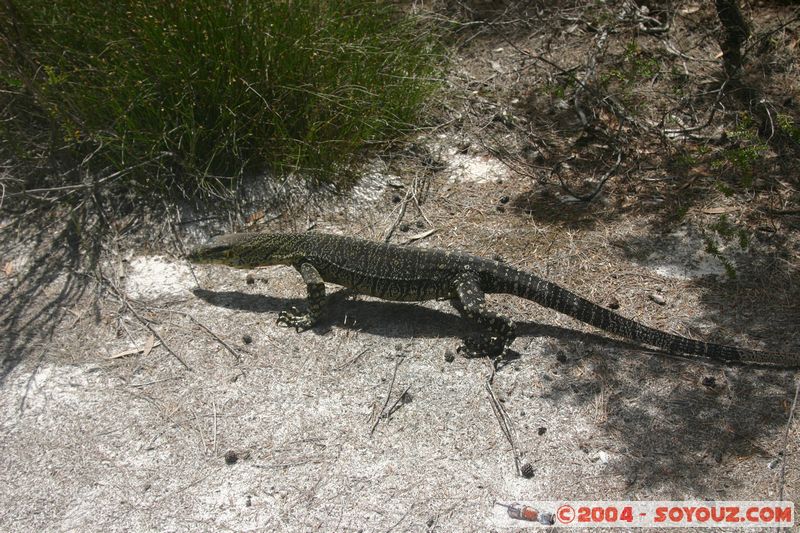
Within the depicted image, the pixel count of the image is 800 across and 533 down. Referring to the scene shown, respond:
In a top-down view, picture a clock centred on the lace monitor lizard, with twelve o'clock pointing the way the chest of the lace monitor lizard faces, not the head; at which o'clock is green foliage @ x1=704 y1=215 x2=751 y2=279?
The green foliage is roughly at 5 o'clock from the lace monitor lizard.

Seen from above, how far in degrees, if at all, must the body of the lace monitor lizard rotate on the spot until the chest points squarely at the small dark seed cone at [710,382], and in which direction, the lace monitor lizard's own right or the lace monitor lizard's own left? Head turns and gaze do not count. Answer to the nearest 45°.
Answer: approximately 180°

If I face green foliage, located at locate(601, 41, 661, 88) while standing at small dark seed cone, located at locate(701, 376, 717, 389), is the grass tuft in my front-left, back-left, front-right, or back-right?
front-left

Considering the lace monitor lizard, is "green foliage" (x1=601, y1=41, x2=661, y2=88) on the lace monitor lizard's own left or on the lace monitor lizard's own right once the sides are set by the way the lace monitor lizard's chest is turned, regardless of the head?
on the lace monitor lizard's own right

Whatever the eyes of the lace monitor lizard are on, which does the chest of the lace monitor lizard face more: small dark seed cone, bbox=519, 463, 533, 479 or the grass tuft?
the grass tuft

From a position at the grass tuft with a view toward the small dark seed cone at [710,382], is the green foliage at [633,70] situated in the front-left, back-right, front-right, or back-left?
front-left

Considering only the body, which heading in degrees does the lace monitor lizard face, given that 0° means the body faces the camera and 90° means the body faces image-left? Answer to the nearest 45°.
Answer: approximately 90°

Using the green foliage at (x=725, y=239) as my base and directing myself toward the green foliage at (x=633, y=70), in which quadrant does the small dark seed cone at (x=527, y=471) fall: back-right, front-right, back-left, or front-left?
back-left

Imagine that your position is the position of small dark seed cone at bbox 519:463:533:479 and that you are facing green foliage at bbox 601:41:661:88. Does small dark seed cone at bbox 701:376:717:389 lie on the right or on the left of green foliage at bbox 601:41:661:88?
right

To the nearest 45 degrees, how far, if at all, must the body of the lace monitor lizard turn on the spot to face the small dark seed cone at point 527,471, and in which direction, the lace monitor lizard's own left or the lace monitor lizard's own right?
approximately 135° to the lace monitor lizard's own left

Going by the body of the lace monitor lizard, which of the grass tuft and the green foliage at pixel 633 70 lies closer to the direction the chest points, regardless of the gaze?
the grass tuft
